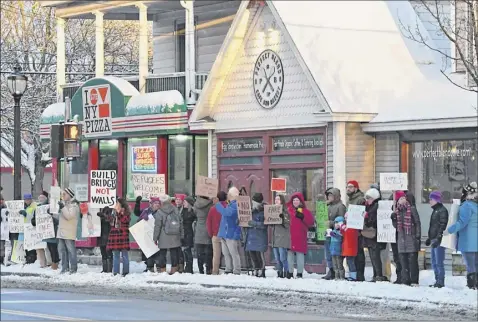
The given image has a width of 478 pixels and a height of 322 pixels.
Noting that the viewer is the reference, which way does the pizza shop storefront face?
facing the viewer and to the left of the viewer

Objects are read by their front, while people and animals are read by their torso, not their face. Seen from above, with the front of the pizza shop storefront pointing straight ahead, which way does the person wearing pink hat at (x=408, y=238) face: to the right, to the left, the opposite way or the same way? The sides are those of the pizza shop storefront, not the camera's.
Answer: the same way

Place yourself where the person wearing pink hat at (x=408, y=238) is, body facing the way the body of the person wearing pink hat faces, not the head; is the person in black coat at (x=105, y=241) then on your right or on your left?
on your right

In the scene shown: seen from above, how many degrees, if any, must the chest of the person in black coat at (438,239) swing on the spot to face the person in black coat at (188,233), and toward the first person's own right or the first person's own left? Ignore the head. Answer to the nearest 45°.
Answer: approximately 45° to the first person's own right
